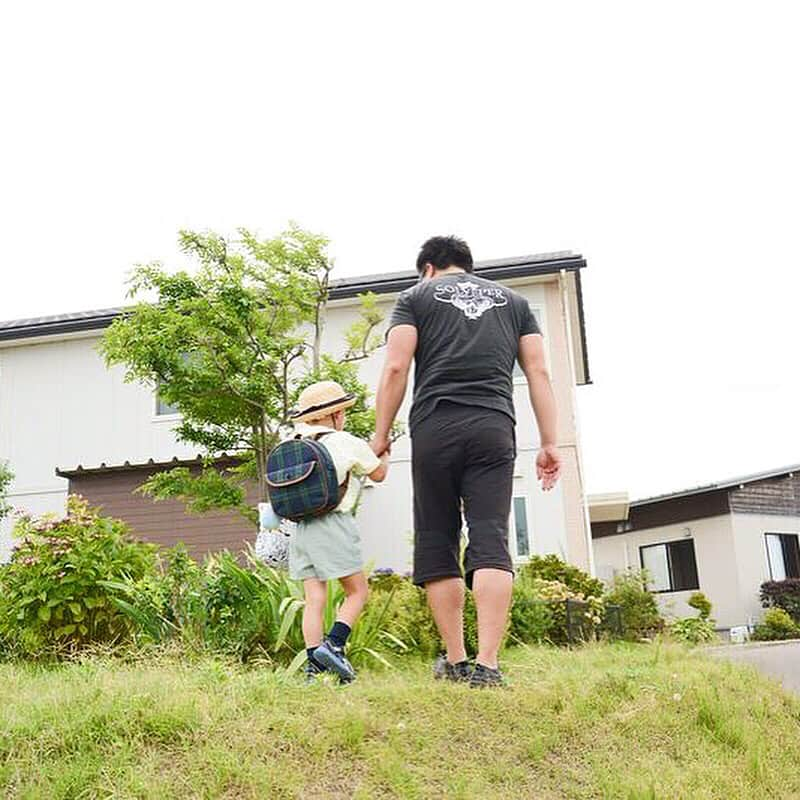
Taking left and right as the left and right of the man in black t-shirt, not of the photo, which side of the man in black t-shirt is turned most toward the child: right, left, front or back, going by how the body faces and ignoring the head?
left

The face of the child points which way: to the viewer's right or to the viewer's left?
to the viewer's right

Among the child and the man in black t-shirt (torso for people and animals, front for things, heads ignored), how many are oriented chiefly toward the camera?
0

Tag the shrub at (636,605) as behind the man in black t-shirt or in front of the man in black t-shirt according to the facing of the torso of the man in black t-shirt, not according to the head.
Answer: in front

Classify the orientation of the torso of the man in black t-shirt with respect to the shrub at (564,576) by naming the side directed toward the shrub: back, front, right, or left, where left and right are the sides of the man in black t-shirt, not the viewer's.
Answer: front

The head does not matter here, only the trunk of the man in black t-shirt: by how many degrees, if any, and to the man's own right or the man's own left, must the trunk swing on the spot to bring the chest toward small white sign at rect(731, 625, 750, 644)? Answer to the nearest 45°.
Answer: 0° — they already face it

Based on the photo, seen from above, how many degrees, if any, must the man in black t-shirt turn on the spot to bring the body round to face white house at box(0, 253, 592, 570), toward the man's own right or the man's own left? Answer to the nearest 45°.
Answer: approximately 45° to the man's own left

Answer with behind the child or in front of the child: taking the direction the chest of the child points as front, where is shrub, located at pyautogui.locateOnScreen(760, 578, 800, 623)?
in front

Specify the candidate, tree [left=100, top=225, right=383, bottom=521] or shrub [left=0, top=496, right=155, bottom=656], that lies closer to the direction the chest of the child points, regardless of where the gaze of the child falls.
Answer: the tree

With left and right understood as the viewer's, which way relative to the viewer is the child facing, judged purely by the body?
facing away from the viewer and to the right of the viewer

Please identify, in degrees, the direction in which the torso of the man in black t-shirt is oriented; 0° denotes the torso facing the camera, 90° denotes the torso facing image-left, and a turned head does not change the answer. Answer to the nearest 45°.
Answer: approximately 180°

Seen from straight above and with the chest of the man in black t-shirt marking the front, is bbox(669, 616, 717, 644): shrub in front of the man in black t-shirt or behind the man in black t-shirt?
in front

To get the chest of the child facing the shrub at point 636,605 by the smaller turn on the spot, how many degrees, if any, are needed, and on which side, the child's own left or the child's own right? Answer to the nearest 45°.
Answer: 0° — they already face it

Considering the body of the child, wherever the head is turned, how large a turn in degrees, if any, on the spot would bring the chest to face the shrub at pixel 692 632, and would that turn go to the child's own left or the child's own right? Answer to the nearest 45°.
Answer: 0° — they already face it
